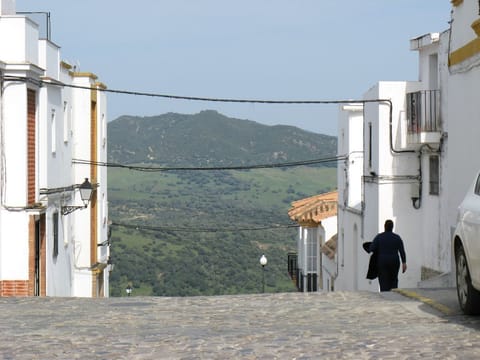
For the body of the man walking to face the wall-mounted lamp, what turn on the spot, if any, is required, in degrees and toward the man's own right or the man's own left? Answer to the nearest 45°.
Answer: approximately 45° to the man's own left

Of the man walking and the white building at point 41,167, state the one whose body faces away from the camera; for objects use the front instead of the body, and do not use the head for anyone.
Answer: the man walking

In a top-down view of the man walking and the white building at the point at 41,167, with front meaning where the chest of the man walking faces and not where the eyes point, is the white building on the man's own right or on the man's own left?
on the man's own left

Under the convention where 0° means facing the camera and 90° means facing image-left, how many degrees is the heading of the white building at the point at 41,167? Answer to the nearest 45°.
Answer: approximately 270°

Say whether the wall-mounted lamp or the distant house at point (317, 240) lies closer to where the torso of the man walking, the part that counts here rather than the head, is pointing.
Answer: the distant house

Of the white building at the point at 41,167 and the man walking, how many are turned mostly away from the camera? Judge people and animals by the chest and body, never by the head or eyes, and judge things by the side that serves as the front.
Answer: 1

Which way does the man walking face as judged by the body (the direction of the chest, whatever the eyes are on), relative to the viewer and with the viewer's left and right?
facing away from the viewer
